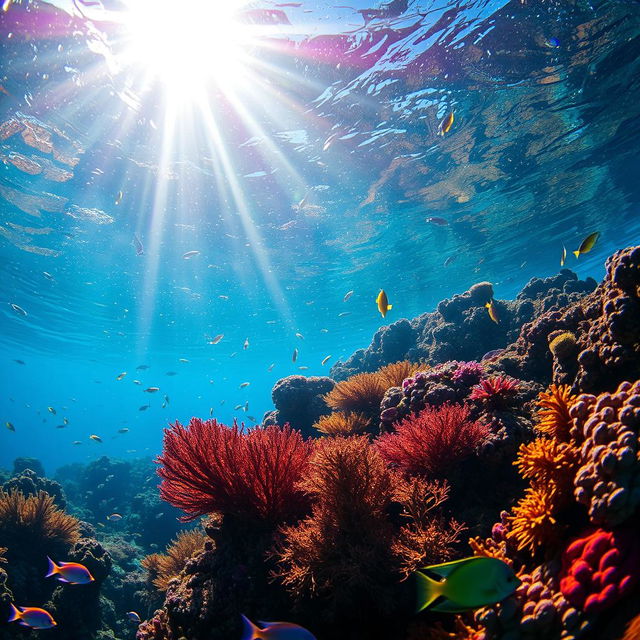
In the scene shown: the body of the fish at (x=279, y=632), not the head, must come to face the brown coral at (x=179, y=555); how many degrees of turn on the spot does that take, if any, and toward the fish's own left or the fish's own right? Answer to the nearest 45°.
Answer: approximately 90° to the fish's own left

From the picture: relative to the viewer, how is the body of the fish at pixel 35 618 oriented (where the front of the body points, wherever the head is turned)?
to the viewer's right

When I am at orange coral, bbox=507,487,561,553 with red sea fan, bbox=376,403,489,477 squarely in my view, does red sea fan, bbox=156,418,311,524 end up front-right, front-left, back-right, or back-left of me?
front-left

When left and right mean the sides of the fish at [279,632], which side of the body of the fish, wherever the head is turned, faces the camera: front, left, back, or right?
right

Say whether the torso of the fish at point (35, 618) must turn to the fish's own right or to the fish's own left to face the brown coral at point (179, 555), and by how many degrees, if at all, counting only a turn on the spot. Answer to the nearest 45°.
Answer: approximately 45° to the fish's own left

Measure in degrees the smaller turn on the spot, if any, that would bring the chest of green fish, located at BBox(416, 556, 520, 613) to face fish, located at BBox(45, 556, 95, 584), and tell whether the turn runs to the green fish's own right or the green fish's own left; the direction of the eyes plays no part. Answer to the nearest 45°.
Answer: approximately 135° to the green fish's own left

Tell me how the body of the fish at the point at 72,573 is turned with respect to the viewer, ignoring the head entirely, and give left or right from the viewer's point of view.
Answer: facing to the right of the viewer

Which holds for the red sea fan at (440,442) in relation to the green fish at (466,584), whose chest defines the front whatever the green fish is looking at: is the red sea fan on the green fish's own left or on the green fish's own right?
on the green fish's own left

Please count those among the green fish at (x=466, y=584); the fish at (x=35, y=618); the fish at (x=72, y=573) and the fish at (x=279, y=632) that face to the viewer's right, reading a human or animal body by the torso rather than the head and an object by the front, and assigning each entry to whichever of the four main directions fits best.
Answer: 4

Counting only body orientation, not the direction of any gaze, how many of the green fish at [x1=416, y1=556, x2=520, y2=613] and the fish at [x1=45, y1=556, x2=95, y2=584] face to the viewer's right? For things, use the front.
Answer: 2

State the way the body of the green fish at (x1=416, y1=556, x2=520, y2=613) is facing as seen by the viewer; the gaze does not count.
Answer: to the viewer's right

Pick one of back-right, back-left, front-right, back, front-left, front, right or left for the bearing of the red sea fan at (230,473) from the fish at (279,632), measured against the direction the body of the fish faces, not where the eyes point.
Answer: left
